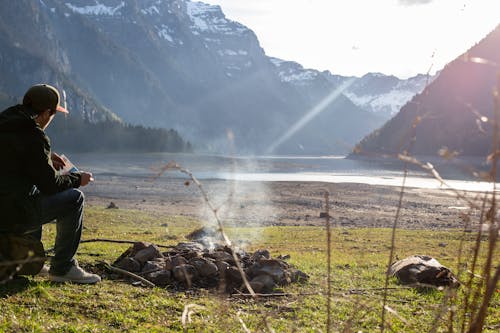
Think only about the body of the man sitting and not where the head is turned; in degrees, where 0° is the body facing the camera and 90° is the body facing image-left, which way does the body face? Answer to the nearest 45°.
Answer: approximately 270°

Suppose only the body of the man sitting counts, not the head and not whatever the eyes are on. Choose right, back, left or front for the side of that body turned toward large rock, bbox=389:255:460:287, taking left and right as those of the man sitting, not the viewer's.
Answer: front

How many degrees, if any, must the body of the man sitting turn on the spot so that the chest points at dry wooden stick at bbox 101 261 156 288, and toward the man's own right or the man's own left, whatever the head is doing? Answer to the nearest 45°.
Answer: approximately 45° to the man's own right
